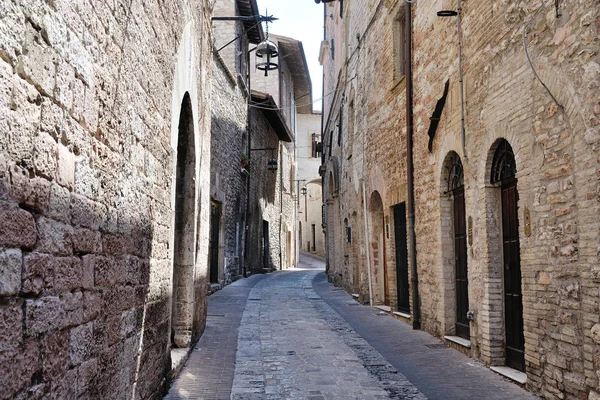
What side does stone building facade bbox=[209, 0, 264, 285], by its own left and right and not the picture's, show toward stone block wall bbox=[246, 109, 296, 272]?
left

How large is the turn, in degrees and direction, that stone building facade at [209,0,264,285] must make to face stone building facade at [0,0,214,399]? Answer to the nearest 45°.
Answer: approximately 90° to its right

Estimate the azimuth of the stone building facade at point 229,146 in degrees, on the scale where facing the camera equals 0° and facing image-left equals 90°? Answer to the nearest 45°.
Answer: approximately 270°

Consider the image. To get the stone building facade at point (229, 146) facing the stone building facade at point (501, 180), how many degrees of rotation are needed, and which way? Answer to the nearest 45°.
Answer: approximately 90° to its right
